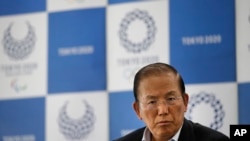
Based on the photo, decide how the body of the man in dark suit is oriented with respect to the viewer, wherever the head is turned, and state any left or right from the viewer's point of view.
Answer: facing the viewer
